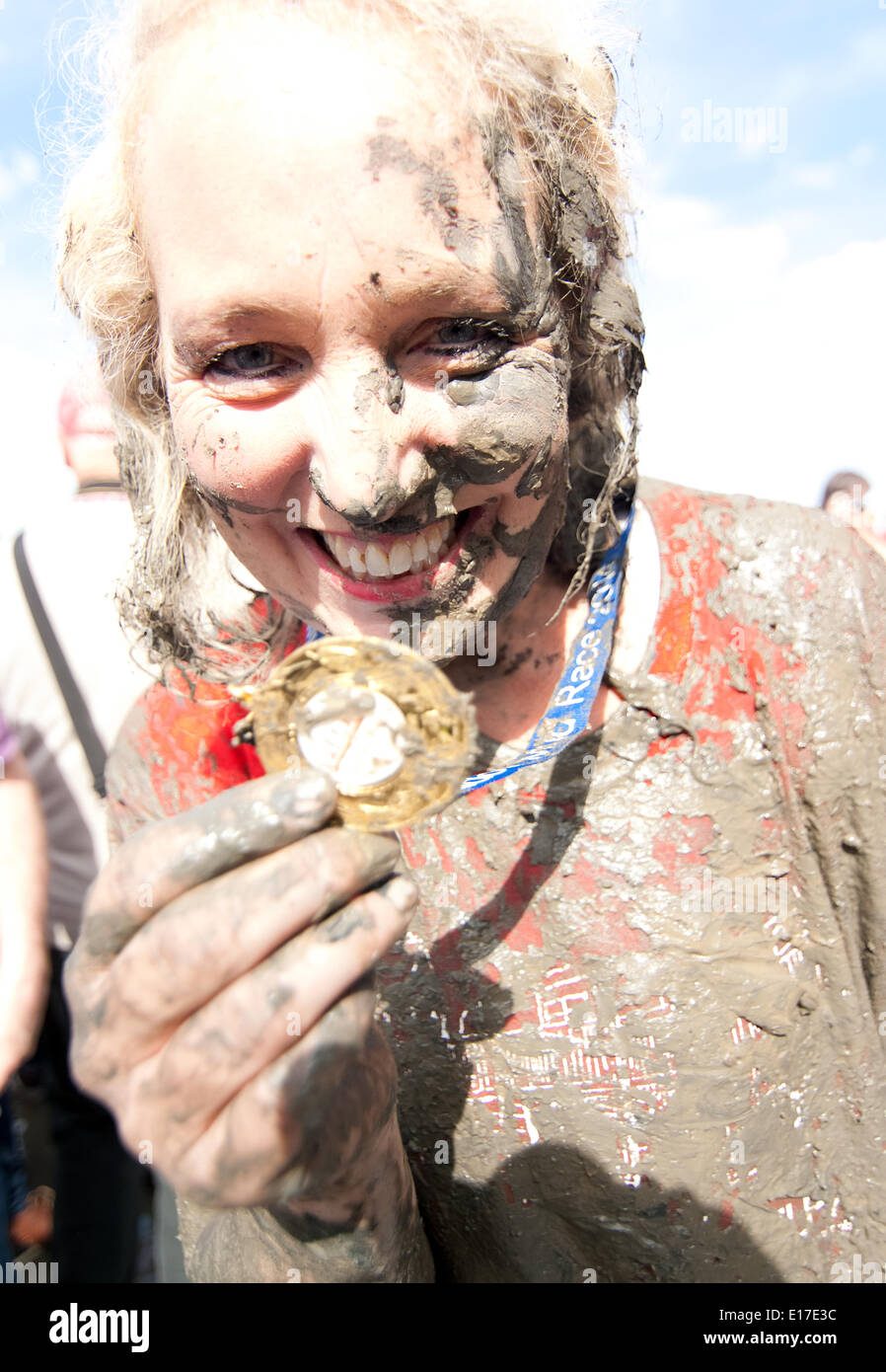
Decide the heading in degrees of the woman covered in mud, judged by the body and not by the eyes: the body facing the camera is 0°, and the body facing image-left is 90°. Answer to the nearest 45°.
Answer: approximately 0°

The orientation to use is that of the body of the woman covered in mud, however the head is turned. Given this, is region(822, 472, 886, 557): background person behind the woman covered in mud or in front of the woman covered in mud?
behind
